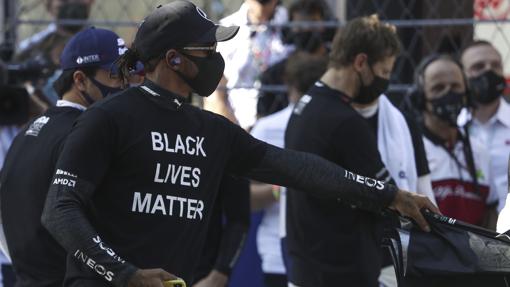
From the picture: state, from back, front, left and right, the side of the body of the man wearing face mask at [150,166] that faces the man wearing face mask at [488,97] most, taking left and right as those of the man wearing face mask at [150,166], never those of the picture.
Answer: left

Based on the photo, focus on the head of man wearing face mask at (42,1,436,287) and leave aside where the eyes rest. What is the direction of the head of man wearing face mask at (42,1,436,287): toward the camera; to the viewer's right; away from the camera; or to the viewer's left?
to the viewer's right

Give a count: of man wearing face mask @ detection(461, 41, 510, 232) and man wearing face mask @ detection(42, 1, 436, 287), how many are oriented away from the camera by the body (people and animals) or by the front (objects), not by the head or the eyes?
0

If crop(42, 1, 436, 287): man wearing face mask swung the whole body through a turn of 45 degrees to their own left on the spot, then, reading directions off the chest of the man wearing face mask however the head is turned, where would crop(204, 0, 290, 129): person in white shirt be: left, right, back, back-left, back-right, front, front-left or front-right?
left

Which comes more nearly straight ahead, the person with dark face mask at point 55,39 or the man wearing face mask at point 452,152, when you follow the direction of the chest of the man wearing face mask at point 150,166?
the man wearing face mask

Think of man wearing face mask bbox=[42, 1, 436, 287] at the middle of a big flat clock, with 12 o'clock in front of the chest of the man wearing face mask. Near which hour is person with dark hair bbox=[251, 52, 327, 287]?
The person with dark hair is roughly at 8 o'clock from the man wearing face mask.

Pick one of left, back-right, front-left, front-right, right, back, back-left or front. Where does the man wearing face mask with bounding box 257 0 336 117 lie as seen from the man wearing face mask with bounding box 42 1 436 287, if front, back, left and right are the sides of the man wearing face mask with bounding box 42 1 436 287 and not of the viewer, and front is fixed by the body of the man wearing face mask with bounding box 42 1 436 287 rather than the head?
back-left

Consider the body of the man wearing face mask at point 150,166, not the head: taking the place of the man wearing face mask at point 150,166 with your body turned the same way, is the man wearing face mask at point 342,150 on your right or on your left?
on your left
